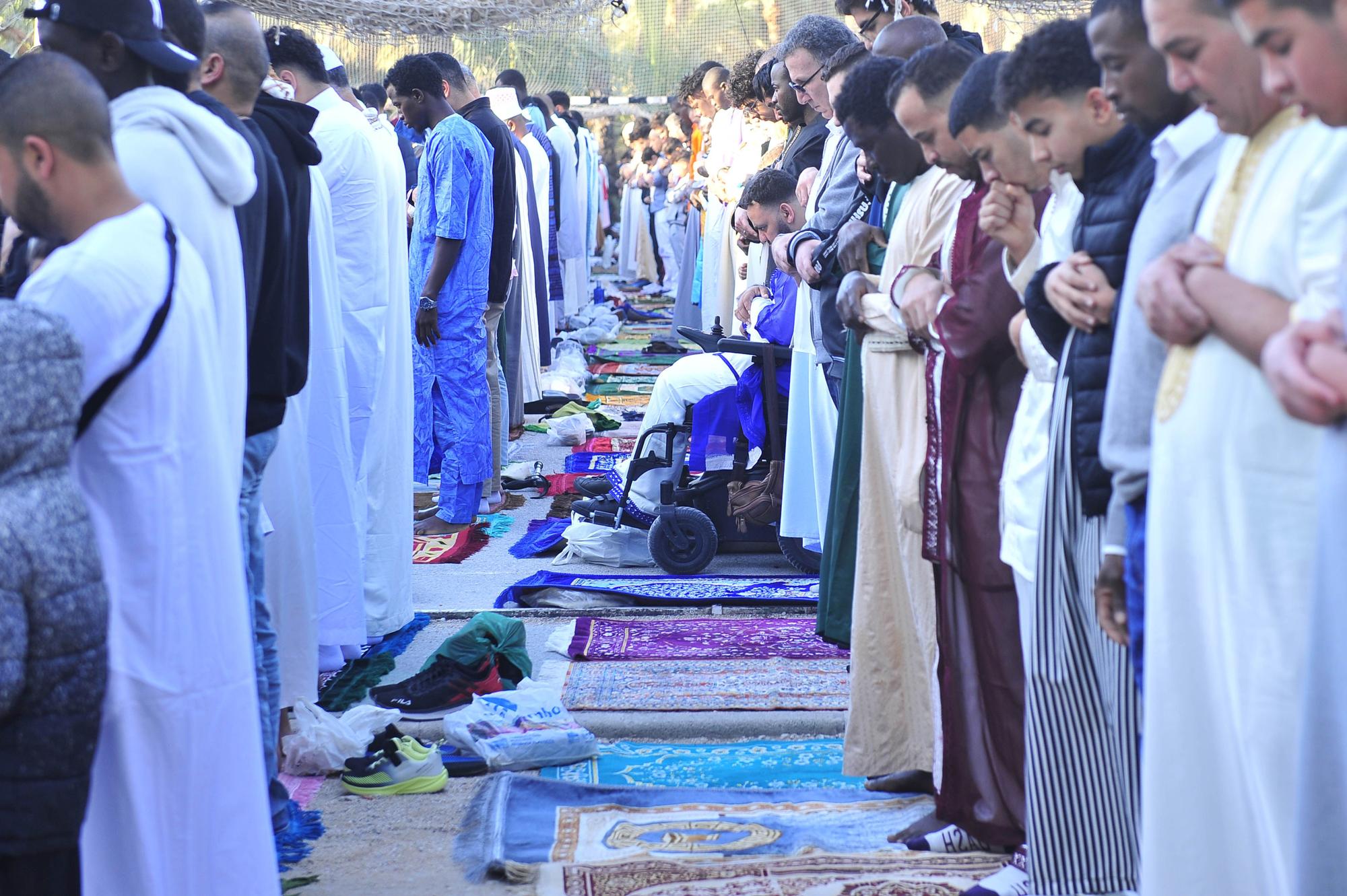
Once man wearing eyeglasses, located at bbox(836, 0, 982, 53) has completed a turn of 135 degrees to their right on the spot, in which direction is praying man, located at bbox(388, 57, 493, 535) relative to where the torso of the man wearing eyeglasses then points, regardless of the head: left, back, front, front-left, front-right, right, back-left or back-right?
left

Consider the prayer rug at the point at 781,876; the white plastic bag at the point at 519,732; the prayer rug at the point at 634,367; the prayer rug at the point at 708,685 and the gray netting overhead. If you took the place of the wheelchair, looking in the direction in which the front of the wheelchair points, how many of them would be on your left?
3

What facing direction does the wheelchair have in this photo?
to the viewer's left

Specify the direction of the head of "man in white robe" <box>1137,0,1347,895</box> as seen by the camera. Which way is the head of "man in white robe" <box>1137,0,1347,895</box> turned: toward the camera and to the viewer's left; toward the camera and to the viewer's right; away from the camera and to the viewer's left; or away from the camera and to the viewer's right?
toward the camera and to the viewer's left

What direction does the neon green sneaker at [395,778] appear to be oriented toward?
to the viewer's left

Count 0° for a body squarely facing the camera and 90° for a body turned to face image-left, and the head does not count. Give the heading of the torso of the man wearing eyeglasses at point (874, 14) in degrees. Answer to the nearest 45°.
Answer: approximately 90°
